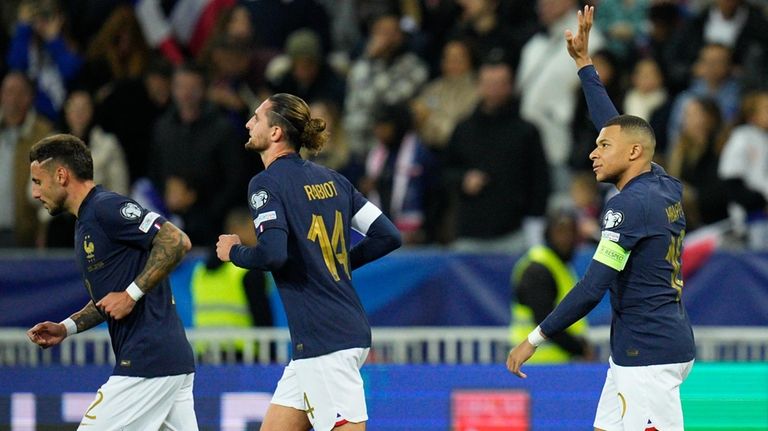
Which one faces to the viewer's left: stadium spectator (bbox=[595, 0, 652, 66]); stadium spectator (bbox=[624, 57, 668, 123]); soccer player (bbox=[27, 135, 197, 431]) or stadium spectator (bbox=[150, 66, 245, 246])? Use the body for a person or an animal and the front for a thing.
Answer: the soccer player

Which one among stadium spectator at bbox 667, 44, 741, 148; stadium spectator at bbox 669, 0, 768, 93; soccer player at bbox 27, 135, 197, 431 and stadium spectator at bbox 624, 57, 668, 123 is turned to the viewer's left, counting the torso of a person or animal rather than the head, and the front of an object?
the soccer player

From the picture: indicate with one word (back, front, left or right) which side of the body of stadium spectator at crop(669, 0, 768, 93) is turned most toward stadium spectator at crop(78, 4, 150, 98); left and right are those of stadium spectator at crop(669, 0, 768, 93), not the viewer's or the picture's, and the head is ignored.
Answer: right

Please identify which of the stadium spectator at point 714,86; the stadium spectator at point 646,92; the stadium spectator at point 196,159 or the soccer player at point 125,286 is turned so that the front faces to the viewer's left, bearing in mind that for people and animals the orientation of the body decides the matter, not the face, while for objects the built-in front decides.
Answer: the soccer player

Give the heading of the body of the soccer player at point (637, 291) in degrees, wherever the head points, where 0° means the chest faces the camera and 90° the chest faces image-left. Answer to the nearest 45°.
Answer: approximately 90°

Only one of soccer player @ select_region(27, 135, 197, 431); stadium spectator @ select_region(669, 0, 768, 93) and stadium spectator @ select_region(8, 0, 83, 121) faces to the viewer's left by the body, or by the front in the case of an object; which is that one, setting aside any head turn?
the soccer player

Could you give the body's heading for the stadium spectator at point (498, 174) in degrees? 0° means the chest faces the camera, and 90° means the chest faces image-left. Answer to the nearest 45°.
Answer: approximately 0°

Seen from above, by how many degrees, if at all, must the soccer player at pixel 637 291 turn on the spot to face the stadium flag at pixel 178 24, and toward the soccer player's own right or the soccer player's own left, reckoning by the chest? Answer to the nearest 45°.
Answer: approximately 45° to the soccer player's own right

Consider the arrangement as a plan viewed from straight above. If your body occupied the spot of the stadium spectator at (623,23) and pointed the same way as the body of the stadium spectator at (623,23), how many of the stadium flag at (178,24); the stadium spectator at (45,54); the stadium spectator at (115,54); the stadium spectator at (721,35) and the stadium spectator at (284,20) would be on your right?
4

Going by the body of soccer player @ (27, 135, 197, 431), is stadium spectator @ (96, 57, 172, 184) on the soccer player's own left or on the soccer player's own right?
on the soccer player's own right

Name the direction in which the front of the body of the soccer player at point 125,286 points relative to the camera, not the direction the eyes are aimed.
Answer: to the viewer's left
